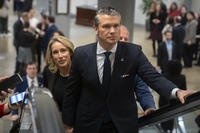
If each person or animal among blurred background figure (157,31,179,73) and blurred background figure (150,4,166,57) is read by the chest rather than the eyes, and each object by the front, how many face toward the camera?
2

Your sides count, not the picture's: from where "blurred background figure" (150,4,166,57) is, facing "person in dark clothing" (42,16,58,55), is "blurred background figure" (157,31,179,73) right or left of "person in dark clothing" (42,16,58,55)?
left

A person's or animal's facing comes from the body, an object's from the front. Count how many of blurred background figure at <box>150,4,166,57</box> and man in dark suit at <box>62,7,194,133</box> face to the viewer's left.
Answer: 0

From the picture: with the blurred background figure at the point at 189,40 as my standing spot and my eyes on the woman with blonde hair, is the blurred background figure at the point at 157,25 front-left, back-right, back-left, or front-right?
back-right
